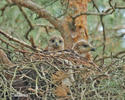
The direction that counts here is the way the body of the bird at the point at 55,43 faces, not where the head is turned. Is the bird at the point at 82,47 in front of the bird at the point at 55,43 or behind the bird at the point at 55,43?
in front

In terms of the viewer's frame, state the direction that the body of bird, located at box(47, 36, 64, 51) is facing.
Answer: toward the camera
